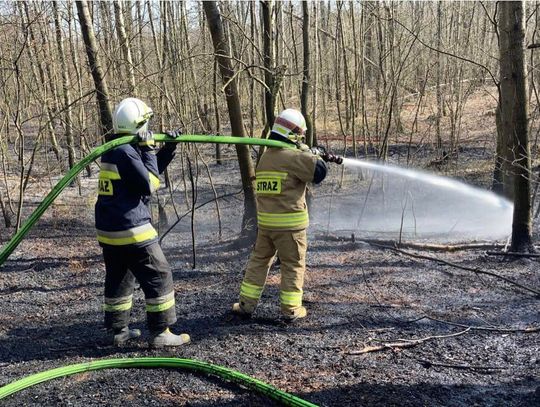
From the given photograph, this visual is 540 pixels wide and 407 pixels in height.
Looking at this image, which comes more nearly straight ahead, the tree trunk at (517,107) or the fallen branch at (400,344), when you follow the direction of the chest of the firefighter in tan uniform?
the tree trunk

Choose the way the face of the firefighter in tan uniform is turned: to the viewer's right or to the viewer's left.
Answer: to the viewer's right

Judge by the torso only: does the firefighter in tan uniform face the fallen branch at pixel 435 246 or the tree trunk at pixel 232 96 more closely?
the fallen branch

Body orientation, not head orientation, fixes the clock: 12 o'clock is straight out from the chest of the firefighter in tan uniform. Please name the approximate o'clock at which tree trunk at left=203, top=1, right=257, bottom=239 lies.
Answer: The tree trunk is roughly at 10 o'clock from the firefighter in tan uniform.

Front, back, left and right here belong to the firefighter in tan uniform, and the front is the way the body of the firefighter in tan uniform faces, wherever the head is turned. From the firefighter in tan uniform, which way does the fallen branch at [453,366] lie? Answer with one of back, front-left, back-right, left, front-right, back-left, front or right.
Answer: right

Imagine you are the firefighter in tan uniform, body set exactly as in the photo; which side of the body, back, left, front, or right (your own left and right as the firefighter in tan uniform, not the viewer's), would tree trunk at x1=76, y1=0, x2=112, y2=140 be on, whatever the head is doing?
left

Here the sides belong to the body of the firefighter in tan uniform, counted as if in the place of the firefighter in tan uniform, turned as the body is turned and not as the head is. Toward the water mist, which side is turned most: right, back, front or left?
front

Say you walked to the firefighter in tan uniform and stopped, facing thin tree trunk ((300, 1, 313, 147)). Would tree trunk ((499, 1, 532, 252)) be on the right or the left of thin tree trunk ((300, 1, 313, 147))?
right

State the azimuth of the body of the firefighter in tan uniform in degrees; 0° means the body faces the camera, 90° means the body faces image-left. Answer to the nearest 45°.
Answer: approximately 225°

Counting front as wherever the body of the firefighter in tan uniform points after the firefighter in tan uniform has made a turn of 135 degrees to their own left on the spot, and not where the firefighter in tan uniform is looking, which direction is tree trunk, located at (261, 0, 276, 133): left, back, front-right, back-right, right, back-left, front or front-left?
right

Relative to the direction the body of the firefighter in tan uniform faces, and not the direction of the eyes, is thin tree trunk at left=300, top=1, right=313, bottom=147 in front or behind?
in front

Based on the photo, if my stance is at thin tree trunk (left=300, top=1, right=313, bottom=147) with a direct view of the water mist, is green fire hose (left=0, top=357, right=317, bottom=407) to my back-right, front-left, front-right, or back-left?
front-right

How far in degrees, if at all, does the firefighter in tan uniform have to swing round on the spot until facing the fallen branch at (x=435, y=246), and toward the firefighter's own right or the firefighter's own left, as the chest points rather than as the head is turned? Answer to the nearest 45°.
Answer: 0° — they already face it

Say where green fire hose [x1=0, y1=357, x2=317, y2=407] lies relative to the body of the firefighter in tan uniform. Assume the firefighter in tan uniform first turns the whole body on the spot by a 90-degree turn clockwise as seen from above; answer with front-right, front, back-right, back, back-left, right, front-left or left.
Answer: right
